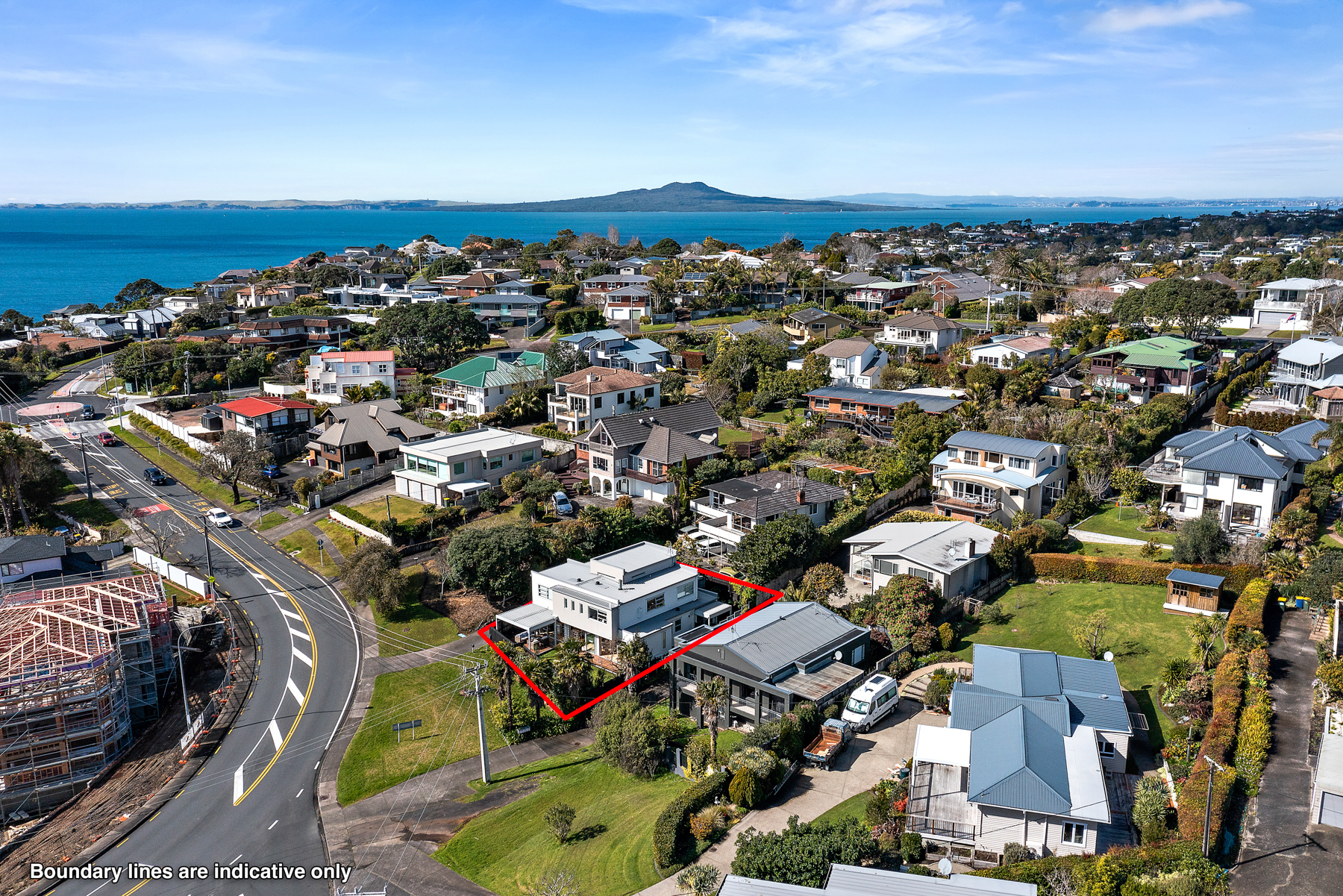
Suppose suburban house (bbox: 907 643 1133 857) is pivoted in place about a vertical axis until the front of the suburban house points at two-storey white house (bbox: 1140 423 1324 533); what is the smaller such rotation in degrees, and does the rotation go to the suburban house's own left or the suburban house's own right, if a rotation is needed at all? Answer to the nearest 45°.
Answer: approximately 180°

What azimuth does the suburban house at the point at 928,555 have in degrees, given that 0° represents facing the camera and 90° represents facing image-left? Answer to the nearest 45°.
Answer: approximately 45°

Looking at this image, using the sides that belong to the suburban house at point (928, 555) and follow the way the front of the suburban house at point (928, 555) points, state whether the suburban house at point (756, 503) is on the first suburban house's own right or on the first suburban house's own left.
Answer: on the first suburban house's own right

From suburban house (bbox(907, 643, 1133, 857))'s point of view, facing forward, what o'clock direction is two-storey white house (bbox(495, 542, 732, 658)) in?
The two-storey white house is roughly at 4 o'clock from the suburban house.

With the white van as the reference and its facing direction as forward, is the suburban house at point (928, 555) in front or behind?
behind

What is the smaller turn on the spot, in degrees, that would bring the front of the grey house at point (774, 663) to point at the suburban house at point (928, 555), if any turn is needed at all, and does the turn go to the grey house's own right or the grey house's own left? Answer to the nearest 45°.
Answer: approximately 180°
